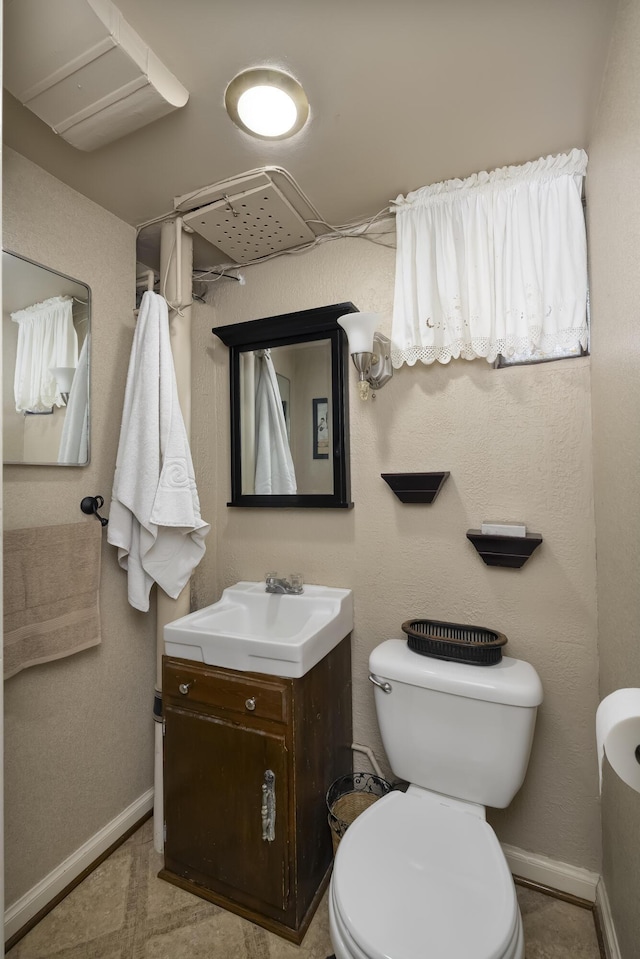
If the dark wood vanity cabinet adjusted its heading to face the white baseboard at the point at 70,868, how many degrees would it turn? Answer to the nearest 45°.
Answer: approximately 45° to its right

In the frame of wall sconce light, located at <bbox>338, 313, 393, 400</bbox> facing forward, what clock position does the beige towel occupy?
The beige towel is roughly at 1 o'clock from the wall sconce light.

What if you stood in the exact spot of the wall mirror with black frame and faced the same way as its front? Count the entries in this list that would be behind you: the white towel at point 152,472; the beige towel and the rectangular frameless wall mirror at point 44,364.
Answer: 0

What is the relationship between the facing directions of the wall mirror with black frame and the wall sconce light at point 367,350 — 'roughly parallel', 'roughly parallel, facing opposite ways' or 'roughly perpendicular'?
roughly parallel

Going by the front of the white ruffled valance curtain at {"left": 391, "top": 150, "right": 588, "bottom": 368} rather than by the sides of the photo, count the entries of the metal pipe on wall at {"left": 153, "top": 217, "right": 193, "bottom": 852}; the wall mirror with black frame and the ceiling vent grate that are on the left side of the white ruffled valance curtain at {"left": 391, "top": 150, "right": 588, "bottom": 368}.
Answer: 0

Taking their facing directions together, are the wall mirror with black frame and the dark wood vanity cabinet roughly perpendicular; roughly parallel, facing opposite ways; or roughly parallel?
roughly parallel

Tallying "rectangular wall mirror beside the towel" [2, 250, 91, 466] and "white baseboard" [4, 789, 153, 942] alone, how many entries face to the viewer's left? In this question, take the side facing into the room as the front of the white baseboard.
0

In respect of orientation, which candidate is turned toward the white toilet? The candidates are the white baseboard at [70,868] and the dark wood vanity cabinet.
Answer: the white baseboard

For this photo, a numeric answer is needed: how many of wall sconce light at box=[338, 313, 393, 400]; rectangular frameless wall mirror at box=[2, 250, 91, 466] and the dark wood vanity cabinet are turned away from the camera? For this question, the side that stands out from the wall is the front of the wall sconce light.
0

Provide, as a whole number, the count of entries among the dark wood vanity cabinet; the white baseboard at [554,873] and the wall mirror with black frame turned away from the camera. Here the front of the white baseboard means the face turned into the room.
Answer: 0

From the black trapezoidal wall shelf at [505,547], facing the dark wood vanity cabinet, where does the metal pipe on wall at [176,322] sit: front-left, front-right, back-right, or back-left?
front-right

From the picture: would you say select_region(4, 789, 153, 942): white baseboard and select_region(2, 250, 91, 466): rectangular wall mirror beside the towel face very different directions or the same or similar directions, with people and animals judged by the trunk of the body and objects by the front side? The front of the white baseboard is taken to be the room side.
same or similar directions

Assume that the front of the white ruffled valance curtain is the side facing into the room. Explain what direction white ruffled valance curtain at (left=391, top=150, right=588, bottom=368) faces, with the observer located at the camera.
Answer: facing the viewer and to the left of the viewer

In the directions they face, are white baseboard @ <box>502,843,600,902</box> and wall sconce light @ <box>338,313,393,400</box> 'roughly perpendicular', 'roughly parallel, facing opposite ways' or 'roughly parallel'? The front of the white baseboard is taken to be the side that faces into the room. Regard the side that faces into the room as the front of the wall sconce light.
roughly parallel
